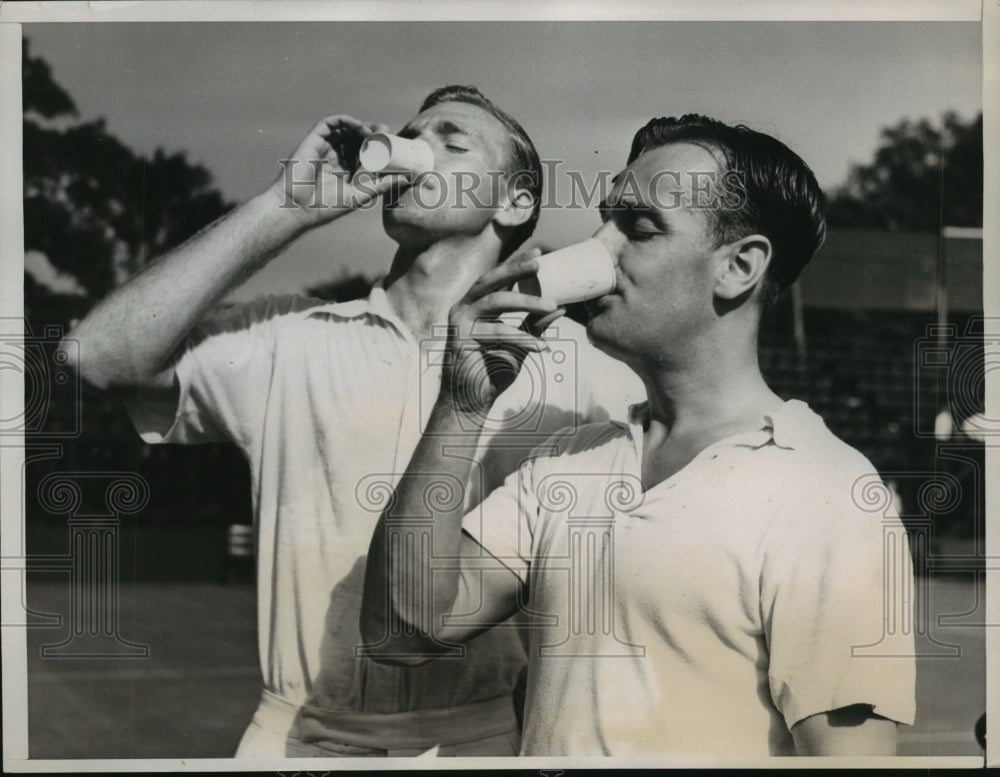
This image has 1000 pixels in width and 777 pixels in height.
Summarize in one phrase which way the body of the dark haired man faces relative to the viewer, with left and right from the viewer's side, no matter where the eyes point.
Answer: facing the viewer and to the left of the viewer
